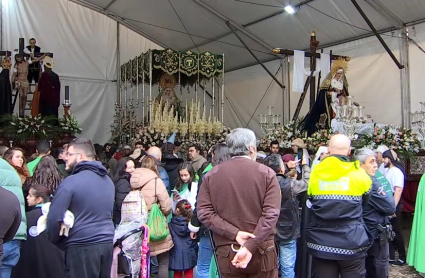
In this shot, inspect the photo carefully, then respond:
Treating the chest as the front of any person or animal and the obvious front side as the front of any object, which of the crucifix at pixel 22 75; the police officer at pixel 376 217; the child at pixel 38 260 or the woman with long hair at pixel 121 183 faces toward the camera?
the crucifix

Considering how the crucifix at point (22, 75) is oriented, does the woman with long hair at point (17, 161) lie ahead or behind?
ahead

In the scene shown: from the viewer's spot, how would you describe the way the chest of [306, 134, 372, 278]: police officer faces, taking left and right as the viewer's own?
facing away from the viewer

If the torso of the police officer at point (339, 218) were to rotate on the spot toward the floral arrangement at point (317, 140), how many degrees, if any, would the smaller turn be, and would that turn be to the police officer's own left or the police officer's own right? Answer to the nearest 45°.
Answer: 0° — they already face it

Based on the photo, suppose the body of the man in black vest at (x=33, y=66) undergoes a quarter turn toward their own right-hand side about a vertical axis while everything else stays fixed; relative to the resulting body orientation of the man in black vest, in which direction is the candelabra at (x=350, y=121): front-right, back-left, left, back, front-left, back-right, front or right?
back-left

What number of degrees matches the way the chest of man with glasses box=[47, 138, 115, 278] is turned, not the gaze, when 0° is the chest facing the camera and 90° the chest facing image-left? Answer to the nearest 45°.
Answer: approximately 135°

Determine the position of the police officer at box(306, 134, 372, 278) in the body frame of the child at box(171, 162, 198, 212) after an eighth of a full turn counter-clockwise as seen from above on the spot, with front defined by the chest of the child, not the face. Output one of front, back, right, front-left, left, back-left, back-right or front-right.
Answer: front-left

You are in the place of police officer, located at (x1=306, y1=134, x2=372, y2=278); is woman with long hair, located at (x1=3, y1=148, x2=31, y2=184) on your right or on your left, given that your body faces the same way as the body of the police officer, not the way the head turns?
on your left

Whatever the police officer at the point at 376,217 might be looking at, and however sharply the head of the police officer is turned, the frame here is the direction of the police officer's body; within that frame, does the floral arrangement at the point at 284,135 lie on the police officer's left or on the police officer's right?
on the police officer's left

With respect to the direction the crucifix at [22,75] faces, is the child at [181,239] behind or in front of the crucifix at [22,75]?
in front

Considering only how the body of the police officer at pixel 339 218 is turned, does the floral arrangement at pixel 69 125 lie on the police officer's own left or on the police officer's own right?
on the police officer's own left

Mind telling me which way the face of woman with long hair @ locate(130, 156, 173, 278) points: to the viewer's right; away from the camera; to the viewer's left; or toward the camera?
away from the camera
